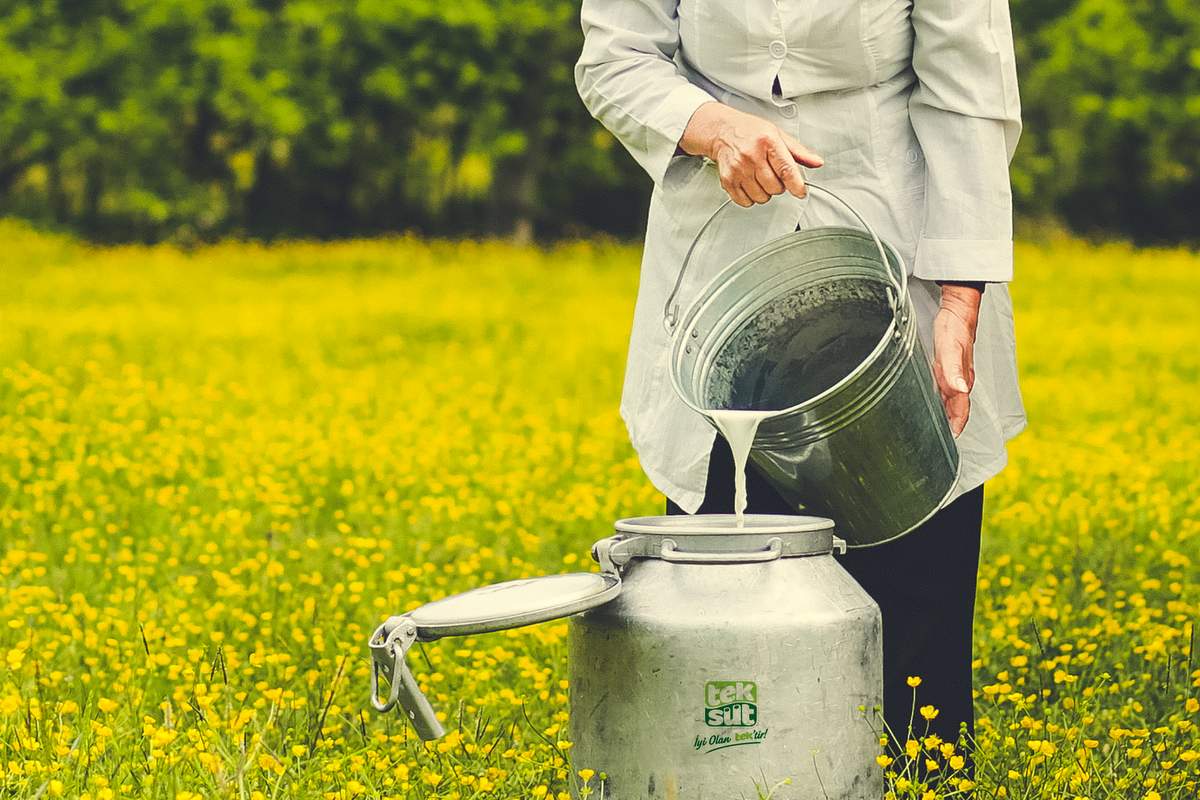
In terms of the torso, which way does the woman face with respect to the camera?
toward the camera
